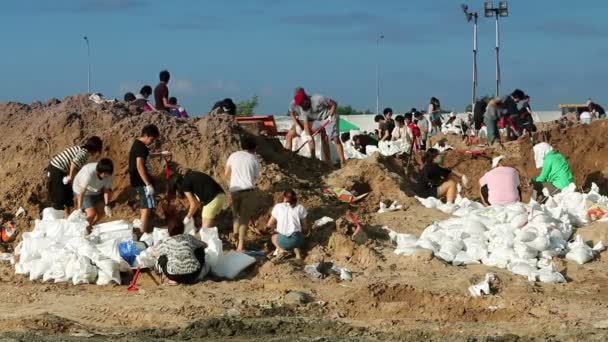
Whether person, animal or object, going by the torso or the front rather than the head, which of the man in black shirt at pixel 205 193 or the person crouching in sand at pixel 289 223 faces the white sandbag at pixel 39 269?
the man in black shirt

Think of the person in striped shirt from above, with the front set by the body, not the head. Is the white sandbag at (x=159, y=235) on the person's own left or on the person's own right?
on the person's own right

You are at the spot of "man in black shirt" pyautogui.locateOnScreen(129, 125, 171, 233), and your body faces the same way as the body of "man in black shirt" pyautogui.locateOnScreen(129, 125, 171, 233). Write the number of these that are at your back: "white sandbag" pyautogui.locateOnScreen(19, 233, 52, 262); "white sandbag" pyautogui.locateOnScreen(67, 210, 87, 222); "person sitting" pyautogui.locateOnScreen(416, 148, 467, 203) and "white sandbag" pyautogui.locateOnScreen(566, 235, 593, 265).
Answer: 2

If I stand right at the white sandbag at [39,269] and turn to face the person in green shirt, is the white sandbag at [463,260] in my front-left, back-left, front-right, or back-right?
front-right

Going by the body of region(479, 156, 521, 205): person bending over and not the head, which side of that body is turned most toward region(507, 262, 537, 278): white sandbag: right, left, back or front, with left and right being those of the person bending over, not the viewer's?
back

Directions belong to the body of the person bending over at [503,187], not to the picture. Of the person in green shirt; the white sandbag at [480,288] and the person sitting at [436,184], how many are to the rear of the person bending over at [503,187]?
1

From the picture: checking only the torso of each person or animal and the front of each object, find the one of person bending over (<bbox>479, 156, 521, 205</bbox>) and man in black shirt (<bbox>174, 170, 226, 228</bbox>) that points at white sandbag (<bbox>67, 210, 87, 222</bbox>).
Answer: the man in black shirt

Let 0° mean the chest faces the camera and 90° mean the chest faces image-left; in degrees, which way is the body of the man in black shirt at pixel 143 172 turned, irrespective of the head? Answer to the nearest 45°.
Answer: approximately 270°

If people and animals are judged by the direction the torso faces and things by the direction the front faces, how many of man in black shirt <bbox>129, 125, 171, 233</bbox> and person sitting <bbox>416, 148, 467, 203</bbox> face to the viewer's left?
0

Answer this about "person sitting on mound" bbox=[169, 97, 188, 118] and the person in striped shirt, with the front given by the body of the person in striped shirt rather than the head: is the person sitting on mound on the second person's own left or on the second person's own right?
on the second person's own left

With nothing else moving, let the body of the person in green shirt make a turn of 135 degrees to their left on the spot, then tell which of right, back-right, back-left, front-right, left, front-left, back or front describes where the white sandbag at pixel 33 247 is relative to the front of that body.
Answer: right

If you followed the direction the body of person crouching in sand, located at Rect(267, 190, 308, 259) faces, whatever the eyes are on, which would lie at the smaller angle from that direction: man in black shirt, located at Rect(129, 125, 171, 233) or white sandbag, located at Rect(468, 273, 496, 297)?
the man in black shirt
